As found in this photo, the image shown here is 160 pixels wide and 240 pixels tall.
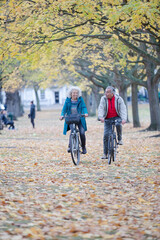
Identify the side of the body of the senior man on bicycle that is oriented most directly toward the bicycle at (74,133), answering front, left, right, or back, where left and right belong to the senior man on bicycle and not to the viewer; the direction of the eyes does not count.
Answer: right

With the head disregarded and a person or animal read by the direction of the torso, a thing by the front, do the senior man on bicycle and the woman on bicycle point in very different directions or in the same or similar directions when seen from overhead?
same or similar directions

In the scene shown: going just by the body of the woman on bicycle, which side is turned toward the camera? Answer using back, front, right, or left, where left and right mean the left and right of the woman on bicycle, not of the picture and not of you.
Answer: front

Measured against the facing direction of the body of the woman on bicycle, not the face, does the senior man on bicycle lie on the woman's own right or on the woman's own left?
on the woman's own left

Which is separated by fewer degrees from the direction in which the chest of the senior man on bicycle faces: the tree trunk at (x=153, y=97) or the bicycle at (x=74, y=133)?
the bicycle

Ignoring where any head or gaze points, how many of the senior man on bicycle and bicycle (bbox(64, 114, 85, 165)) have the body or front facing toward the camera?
2

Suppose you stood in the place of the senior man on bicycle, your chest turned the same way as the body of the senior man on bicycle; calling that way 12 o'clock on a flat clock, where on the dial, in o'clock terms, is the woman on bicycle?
The woman on bicycle is roughly at 3 o'clock from the senior man on bicycle.

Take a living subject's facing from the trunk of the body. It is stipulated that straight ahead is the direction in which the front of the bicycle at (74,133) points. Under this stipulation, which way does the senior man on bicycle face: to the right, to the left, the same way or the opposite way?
the same way

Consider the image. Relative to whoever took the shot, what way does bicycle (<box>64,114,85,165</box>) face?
facing the viewer

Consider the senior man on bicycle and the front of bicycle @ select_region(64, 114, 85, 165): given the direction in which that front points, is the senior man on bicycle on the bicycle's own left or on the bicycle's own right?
on the bicycle's own left

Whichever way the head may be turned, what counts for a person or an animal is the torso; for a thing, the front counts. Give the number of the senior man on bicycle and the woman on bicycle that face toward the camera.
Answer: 2
